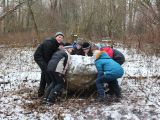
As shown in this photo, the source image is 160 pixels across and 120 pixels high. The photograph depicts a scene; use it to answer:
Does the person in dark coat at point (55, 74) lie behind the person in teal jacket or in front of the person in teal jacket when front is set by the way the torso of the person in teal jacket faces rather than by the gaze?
in front

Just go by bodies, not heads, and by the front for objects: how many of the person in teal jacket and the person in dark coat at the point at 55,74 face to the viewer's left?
1

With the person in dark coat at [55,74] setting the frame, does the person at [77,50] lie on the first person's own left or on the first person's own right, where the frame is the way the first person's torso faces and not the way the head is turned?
on the first person's own left

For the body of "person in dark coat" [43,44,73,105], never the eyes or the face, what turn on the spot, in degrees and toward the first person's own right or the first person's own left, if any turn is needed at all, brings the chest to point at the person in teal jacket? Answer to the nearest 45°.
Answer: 0° — they already face them

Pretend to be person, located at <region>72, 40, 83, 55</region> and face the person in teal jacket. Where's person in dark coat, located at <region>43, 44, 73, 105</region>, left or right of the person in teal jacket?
right

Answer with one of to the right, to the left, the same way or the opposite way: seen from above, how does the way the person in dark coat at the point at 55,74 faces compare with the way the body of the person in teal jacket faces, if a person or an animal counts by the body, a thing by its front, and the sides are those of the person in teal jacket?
the opposite way

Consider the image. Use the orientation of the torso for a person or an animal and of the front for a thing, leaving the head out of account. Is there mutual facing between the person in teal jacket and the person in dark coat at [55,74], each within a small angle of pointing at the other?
yes

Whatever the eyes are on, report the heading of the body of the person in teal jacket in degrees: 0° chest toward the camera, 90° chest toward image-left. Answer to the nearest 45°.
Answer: approximately 90°

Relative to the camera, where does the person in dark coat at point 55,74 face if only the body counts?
to the viewer's right

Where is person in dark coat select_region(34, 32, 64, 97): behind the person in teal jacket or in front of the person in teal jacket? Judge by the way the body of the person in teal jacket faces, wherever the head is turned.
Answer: in front

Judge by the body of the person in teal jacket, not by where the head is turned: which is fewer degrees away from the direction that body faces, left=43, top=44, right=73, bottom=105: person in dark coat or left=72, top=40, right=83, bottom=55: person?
the person in dark coat

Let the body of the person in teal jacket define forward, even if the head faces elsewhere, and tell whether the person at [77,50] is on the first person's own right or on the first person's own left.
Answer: on the first person's own right

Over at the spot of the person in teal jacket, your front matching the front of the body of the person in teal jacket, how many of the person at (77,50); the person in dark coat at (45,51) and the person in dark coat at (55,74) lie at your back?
0

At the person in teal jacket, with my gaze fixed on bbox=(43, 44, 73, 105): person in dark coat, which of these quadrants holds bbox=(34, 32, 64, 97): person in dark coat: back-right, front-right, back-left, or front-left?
front-right
